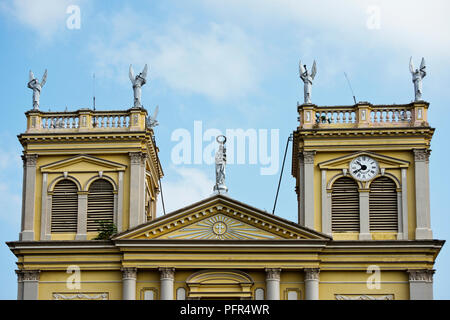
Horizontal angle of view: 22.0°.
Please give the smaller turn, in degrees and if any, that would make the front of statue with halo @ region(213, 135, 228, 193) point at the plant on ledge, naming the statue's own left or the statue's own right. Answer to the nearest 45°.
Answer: approximately 90° to the statue's own right

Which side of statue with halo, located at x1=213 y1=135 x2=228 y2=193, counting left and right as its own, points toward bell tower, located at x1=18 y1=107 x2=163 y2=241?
right

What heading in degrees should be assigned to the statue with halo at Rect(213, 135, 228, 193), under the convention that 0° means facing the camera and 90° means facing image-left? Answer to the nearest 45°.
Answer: approximately 0°

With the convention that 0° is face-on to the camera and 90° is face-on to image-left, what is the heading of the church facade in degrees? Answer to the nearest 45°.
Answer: approximately 0°
